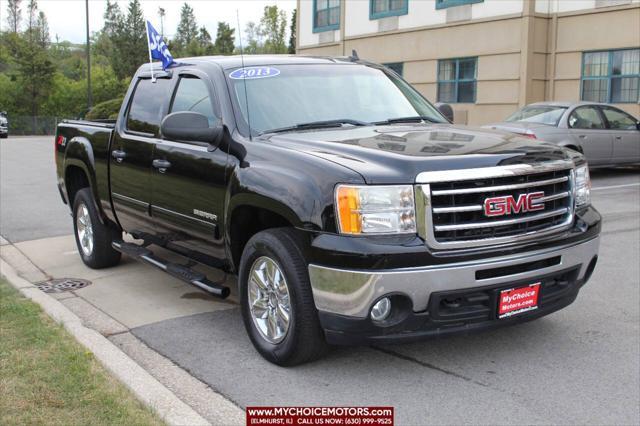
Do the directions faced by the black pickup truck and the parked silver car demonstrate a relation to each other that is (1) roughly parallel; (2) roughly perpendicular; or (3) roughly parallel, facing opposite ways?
roughly perpendicular

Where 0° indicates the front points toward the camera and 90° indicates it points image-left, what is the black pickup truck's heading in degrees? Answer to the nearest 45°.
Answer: approximately 315°

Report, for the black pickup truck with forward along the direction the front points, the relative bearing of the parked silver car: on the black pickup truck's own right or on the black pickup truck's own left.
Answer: on the black pickup truck's own left

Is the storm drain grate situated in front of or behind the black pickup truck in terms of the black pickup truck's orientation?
behind

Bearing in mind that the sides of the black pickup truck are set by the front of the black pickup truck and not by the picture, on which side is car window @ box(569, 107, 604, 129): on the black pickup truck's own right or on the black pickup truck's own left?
on the black pickup truck's own left
